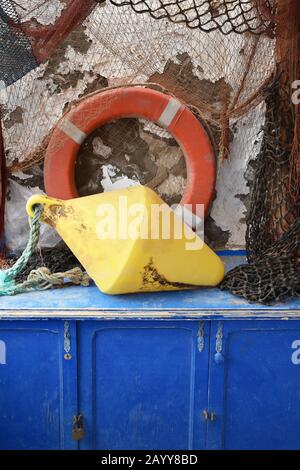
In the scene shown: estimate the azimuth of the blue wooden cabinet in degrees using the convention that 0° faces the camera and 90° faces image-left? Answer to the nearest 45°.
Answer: approximately 0°
